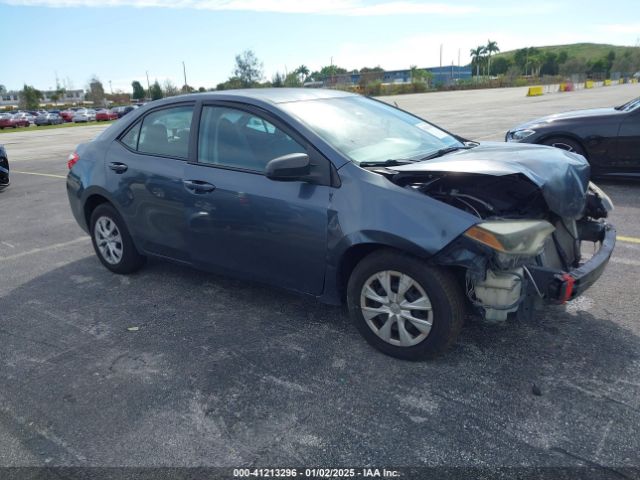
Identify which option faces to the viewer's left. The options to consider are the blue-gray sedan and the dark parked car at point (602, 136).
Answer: the dark parked car

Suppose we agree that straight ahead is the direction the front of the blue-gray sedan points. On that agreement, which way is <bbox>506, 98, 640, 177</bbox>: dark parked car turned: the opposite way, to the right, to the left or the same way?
the opposite way

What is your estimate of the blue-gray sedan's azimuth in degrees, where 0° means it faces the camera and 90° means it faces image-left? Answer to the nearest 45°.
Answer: approximately 315°

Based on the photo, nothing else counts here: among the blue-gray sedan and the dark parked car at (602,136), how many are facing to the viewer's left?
1

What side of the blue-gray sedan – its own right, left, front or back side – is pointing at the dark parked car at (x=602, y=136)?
left

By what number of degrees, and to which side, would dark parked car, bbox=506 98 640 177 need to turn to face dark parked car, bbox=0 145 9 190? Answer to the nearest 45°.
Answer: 0° — it already faces it

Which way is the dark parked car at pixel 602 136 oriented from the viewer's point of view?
to the viewer's left

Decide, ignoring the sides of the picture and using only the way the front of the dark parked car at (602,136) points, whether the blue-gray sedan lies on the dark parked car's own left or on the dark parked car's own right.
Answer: on the dark parked car's own left

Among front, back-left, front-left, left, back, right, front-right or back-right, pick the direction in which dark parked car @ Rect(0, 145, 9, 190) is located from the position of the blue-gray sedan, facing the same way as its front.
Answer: back

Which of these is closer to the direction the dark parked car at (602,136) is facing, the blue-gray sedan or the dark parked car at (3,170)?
the dark parked car
